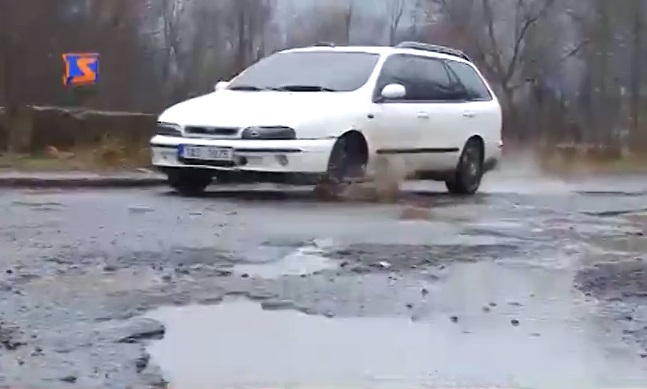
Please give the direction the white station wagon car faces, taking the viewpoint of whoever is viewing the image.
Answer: facing the viewer and to the left of the viewer
